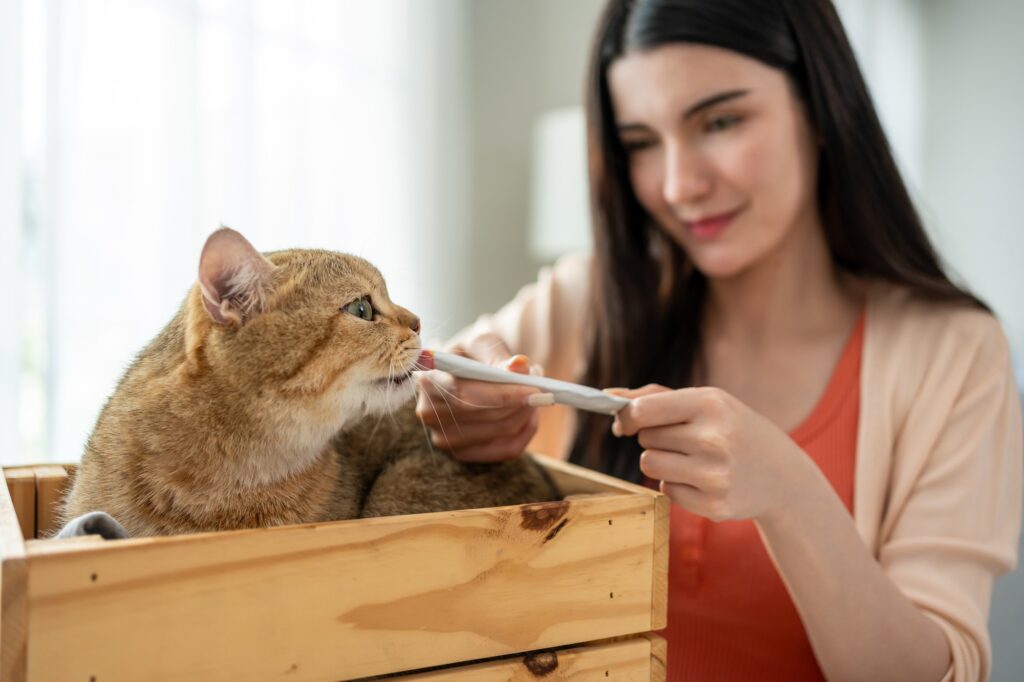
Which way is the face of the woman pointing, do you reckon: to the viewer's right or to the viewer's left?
to the viewer's left

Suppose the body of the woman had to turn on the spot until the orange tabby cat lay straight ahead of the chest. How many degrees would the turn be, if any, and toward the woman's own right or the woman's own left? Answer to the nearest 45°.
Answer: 0° — they already face it
